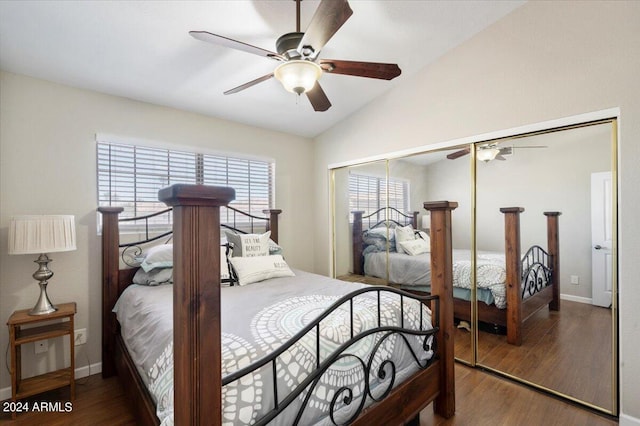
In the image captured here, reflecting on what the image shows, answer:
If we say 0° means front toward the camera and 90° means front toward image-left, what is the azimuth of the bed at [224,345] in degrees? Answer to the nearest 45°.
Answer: approximately 315°

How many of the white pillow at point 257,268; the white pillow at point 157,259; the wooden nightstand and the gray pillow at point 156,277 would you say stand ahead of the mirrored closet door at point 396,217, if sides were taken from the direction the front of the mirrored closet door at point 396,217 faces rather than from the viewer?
4

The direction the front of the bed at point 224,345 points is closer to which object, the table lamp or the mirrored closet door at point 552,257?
the mirrored closet door

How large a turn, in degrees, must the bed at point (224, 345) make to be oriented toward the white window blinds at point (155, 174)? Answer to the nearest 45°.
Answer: approximately 180°

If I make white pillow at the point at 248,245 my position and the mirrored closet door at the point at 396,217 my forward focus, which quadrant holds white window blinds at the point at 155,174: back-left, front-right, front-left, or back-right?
back-left

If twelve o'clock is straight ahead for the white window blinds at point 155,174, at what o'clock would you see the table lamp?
The table lamp is roughly at 3 o'clock from the white window blinds.

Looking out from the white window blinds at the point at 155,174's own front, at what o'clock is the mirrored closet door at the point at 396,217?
The mirrored closet door is roughly at 11 o'clock from the white window blinds.

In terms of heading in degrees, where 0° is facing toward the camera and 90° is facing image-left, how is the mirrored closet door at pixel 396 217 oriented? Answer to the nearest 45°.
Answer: approximately 45°
